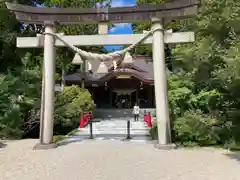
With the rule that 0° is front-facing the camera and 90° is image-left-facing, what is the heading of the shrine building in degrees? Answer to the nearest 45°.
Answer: approximately 0°

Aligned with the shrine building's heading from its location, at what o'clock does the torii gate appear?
The torii gate is roughly at 12 o'clock from the shrine building.

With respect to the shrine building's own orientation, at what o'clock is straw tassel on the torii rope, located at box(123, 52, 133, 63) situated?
The straw tassel on the torii rope is roughly at 12 o'clock from the shrine building.
